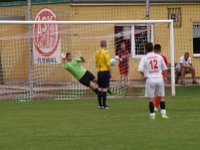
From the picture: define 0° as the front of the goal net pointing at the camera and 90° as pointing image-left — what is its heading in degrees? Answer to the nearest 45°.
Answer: approximately 0°

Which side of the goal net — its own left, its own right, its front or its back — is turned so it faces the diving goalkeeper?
front

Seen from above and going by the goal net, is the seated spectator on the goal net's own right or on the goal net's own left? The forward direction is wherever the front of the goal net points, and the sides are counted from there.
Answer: on the goal net's own left

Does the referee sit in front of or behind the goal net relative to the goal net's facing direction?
in front

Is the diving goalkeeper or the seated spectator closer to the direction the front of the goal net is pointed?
the diving goalkeeper

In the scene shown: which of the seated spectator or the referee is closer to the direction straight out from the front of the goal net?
the referee
